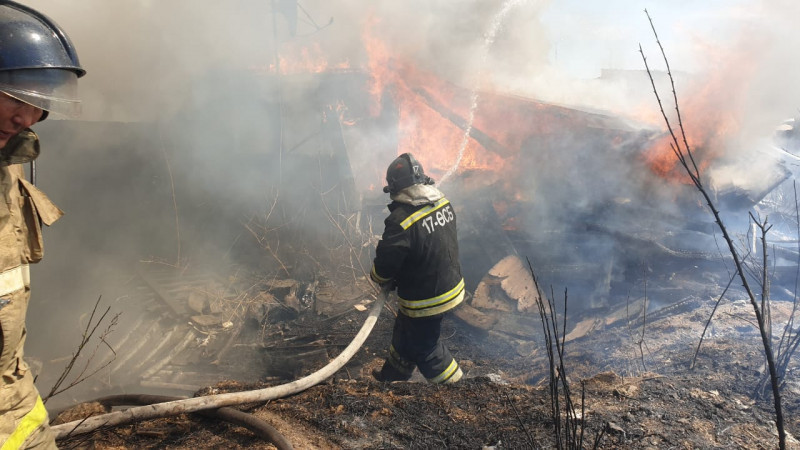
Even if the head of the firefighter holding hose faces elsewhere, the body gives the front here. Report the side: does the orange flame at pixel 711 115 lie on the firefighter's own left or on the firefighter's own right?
on the firefighter's own right

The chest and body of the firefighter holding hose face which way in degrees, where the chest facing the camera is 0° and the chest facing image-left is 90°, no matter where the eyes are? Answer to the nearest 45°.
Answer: approximately 135°

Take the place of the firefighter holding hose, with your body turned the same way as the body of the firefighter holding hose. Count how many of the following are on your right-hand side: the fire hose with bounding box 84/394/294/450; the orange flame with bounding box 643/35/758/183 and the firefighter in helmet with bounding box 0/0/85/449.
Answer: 1

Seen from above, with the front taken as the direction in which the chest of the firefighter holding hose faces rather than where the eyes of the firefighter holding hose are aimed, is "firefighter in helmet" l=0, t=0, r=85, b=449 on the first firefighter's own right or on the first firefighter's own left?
on the first firefighter's own left

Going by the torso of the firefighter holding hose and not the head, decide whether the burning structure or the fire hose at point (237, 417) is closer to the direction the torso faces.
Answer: the burning structure

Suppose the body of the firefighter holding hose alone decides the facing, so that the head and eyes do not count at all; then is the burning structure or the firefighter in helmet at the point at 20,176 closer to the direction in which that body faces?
the burning structure
